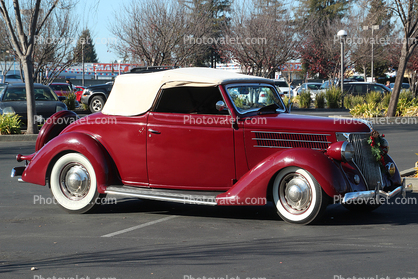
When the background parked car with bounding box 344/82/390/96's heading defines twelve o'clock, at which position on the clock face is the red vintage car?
The red vintage car is roughly at 3 o'clock from the background parked car.

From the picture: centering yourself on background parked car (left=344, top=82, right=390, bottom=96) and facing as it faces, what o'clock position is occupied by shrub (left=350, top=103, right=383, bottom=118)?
The shrub is roughly at 3 o'clock from the background parked car.

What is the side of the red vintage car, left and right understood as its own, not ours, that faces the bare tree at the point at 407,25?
left

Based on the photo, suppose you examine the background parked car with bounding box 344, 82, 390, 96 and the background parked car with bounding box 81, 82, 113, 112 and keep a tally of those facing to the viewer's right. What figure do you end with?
1

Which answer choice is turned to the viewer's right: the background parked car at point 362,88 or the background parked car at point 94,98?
the background parked car at point 362,88

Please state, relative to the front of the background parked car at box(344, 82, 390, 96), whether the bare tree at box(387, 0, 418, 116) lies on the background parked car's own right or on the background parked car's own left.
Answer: on the background parked car's own right

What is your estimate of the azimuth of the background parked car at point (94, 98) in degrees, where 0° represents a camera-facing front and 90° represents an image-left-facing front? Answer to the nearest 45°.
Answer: approximately 45°

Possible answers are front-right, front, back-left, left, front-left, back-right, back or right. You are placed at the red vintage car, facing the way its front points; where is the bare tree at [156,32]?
back-left

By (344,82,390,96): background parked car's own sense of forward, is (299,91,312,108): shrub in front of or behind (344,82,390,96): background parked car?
behind
